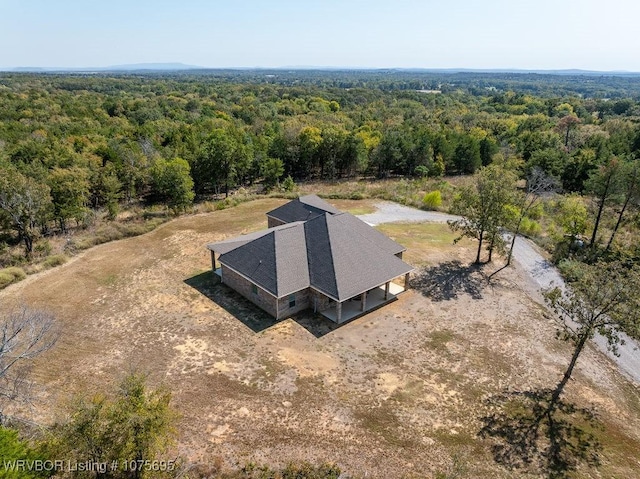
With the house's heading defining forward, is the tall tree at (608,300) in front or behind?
in front

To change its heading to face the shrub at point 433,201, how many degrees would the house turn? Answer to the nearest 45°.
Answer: approximately 90° to its left

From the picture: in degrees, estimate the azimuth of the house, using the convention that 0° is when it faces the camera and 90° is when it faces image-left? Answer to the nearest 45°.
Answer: approximately 315°

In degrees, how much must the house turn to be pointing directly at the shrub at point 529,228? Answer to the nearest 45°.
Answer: approximately 90° to its left

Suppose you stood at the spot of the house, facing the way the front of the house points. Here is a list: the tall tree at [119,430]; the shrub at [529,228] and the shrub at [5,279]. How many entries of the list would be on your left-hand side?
1

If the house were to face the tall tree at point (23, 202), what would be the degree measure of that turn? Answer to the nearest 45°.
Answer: approximately 135° to its right

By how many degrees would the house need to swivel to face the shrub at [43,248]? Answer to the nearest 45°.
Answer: approximately 135° to its right

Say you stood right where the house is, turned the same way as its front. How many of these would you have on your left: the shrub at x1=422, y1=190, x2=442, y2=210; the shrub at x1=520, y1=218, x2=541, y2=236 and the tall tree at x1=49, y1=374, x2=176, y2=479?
2

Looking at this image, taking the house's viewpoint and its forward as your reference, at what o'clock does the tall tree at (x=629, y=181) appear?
The tall tree is roughly at 10 o'clock from the house.

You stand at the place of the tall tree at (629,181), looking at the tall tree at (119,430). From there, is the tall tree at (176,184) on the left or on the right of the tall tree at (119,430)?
right

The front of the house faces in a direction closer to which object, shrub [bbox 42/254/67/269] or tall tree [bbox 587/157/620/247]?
the tall tree

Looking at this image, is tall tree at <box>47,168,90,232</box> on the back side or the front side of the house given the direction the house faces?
on the back side

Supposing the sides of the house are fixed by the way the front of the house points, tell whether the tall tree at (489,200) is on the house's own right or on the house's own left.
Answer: on the house's own left
